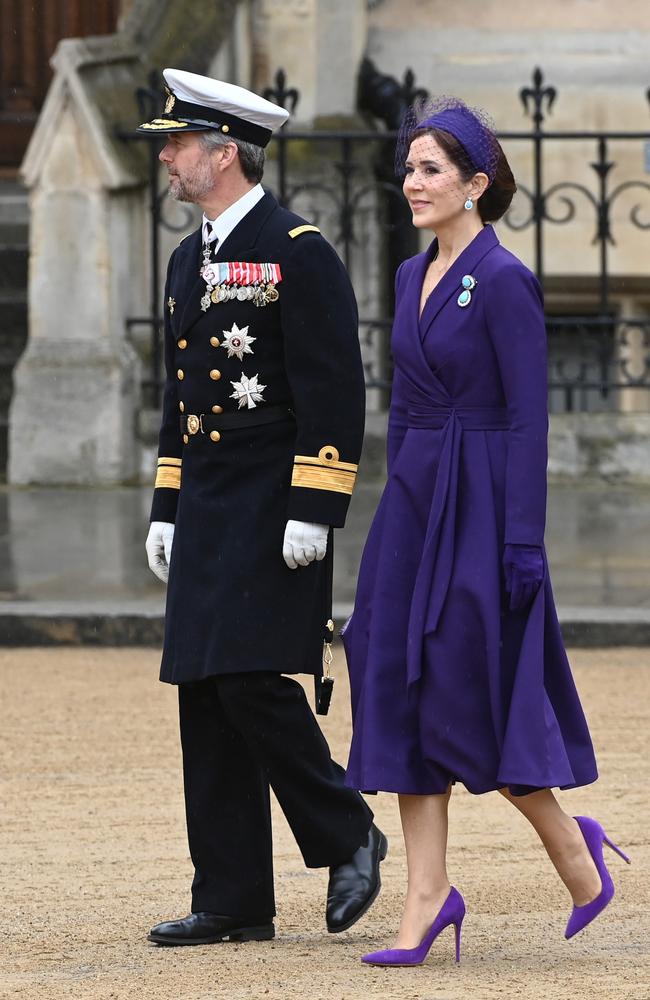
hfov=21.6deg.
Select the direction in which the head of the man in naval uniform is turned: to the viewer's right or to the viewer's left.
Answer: to the viewer's left

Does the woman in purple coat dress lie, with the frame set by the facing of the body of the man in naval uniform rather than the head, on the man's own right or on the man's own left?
on the man's own left

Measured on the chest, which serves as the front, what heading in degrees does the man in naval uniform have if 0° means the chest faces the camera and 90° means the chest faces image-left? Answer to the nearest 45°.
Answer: approximately 45°

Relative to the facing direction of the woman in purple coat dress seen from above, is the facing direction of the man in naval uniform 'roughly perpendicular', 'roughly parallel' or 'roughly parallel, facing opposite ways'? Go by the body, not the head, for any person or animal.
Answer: roughly parallel

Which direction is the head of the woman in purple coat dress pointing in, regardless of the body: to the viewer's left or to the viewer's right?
to the viewer's left

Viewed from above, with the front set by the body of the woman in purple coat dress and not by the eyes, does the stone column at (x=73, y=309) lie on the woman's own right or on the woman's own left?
on the woman's own right

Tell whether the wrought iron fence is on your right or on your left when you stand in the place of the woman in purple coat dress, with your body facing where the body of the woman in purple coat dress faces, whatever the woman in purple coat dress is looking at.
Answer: on your right

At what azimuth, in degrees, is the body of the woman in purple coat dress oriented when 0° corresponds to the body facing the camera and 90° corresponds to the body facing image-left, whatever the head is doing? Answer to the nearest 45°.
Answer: approximately 45°

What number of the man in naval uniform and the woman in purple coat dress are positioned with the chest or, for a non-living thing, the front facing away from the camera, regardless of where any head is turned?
0
